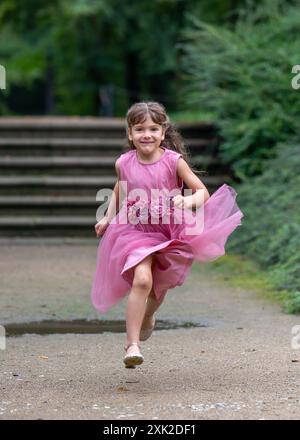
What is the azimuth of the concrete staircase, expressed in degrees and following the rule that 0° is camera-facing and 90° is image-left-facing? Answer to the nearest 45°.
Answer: approximately 0°

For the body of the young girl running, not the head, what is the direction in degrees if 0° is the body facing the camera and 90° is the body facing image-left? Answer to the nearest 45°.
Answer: approximately 0°

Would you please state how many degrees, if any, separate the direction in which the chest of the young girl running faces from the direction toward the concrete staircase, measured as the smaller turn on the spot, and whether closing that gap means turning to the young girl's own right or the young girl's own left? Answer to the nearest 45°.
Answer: approximately 180°

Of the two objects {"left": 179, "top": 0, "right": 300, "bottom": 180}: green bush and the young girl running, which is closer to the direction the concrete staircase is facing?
the young girl running

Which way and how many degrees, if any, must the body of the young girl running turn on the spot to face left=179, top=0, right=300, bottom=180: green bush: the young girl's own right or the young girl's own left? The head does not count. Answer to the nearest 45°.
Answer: approximately 180°

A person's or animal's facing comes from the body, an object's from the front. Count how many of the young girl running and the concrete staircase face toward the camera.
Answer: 2

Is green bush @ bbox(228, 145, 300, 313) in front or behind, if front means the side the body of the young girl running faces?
behind
